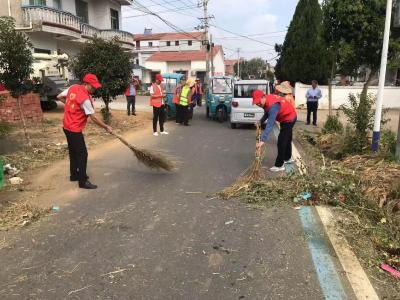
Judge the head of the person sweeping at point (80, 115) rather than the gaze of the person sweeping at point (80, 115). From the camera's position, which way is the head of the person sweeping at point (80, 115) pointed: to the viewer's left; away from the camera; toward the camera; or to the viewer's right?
to the viewer's right

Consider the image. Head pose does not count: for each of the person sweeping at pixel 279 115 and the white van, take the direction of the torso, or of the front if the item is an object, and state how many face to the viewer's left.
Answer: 1

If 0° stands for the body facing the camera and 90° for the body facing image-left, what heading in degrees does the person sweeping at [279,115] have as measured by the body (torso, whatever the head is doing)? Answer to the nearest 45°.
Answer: approximately 90°

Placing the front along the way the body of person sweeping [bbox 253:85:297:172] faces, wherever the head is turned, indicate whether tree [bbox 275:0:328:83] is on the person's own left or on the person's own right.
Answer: on the person's own right

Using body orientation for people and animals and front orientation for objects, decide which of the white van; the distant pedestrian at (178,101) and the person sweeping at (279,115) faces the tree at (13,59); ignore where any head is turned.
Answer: the person sweeping
